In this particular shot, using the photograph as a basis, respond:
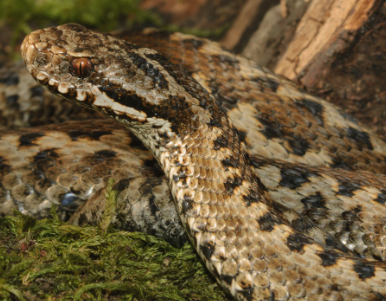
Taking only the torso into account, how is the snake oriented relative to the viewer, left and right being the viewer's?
facing to the left of the viewer
